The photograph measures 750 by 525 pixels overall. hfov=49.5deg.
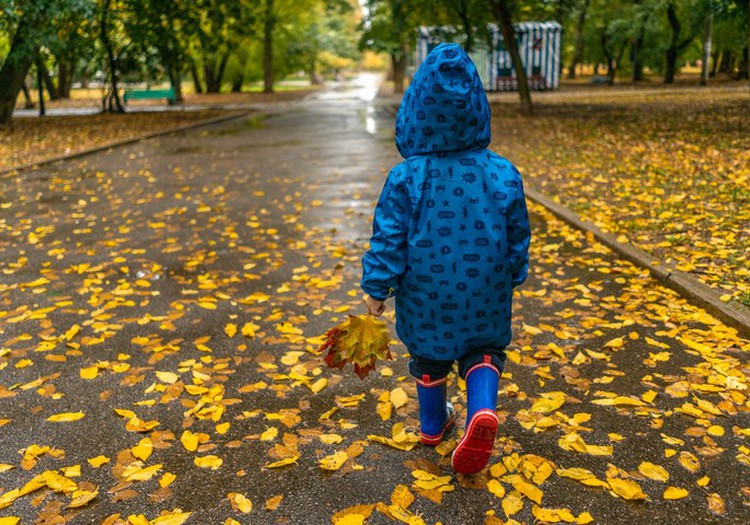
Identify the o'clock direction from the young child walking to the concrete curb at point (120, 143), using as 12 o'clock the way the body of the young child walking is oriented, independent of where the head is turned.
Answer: The concrete curb is roughly at 11 o'clock from the young child walking.

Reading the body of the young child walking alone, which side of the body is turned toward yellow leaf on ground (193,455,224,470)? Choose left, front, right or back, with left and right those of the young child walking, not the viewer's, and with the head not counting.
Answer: left

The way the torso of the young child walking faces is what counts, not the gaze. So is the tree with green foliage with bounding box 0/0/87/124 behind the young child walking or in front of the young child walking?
in front

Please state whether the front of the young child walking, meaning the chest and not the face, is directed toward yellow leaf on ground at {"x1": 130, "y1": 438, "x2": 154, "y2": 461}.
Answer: no

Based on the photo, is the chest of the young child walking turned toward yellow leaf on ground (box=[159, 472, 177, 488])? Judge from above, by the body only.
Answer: no

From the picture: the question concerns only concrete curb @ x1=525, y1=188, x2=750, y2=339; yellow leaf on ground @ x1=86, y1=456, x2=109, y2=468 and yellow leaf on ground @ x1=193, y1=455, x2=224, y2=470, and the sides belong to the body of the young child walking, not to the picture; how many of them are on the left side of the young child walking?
2

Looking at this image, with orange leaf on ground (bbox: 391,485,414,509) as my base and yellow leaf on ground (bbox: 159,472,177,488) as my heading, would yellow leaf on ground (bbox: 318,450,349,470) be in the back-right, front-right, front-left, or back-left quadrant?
front-right

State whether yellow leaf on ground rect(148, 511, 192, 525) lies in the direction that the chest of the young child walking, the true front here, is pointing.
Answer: no

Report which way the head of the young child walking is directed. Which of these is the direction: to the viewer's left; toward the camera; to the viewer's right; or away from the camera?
away from the camera

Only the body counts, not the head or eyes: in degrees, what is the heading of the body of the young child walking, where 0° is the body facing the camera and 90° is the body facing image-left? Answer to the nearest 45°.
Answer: approximately 180°
